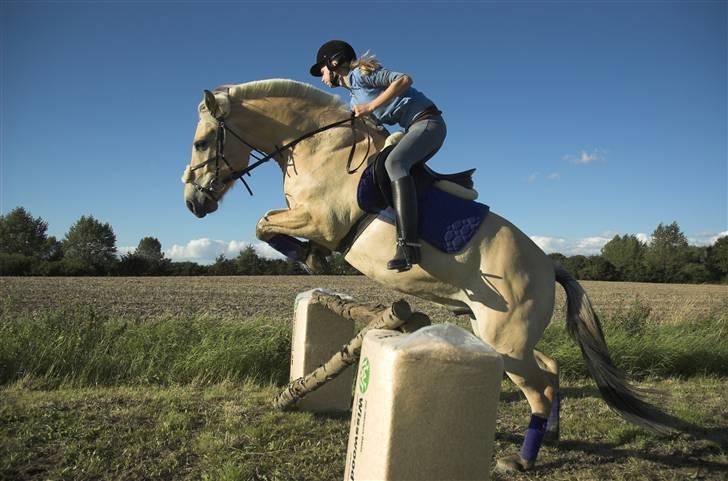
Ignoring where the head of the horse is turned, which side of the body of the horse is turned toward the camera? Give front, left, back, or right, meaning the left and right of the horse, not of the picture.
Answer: left

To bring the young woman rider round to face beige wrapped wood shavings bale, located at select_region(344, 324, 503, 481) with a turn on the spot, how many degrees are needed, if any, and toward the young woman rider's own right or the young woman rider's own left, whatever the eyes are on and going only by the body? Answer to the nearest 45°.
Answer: approximately 90° to the young woman rider's own left

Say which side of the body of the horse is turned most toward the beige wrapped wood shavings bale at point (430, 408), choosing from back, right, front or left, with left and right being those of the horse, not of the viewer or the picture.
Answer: left

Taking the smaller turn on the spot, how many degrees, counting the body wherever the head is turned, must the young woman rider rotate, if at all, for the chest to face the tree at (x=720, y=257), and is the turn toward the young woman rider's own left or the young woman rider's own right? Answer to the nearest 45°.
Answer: approximately 135° to the young woman rider's own right

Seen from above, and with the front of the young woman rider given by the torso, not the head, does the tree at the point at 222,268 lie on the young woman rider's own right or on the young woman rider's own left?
on the young woman rider's own right

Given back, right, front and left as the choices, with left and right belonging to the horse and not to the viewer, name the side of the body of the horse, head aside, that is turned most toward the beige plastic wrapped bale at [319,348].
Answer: right

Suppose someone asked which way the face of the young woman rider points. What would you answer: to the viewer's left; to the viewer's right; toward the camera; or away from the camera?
to the viewer's left

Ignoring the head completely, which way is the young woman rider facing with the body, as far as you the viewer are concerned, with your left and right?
facing to the left of the viewer

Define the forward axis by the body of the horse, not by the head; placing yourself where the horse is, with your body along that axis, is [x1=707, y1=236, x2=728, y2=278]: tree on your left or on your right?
on your right
